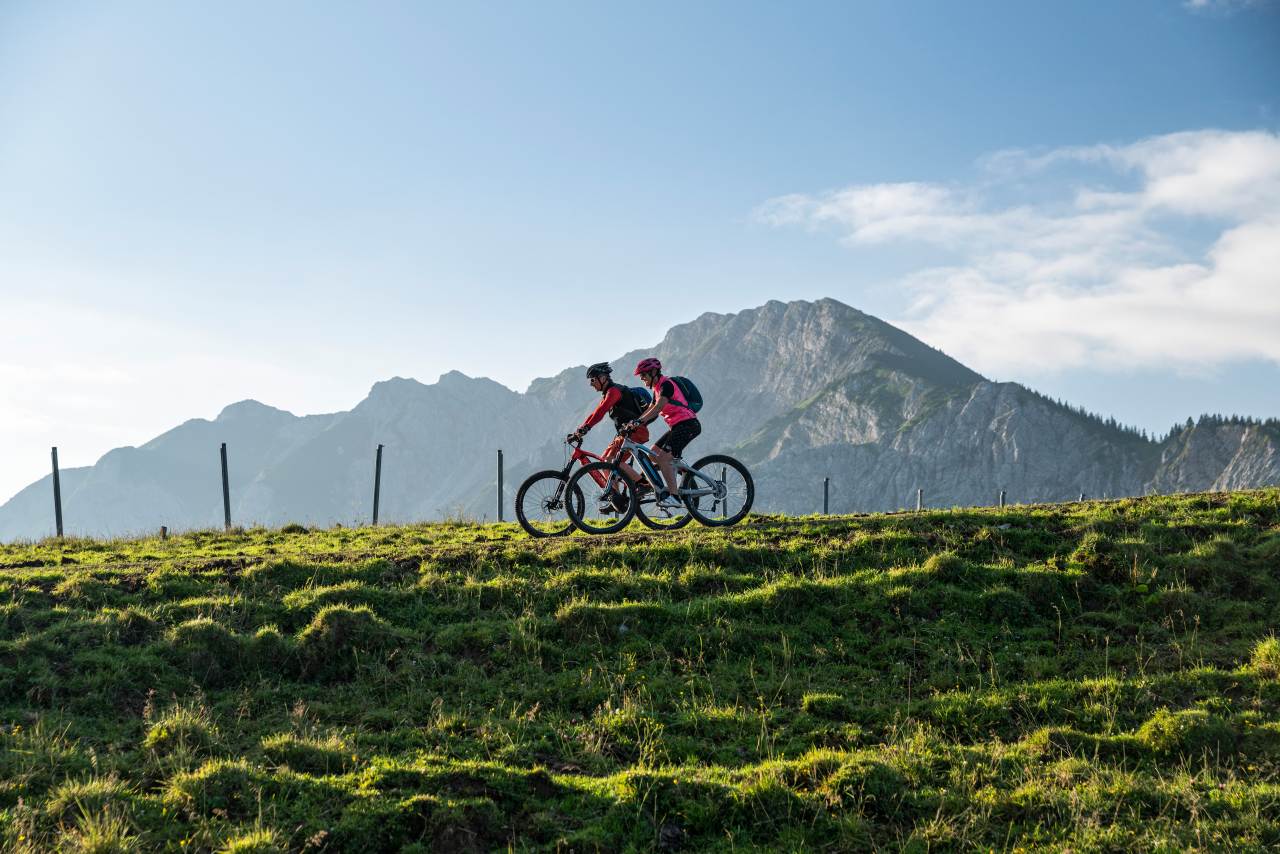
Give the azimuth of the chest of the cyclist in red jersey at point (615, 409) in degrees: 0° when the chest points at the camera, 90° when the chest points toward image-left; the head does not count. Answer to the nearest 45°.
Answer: approximately 90°

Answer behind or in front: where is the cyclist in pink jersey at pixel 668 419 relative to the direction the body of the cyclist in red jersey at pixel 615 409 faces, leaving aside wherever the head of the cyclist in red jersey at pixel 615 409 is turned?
behind

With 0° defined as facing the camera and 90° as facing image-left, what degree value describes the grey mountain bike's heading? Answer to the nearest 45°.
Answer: approximately 90°

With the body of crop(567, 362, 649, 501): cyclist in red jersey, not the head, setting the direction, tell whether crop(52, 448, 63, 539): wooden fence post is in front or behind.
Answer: in front

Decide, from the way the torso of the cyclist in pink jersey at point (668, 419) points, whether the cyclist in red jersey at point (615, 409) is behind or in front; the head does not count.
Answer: in front

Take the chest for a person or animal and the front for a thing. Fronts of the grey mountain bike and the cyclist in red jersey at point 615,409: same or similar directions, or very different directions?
same or similar directions

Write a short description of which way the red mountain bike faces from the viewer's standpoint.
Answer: facing to the left of the viewer

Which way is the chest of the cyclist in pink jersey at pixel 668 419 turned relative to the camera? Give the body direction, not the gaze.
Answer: to the viewer's left

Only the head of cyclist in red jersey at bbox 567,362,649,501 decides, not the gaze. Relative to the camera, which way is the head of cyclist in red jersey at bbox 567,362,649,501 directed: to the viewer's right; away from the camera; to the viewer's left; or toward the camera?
to the viewer's left
